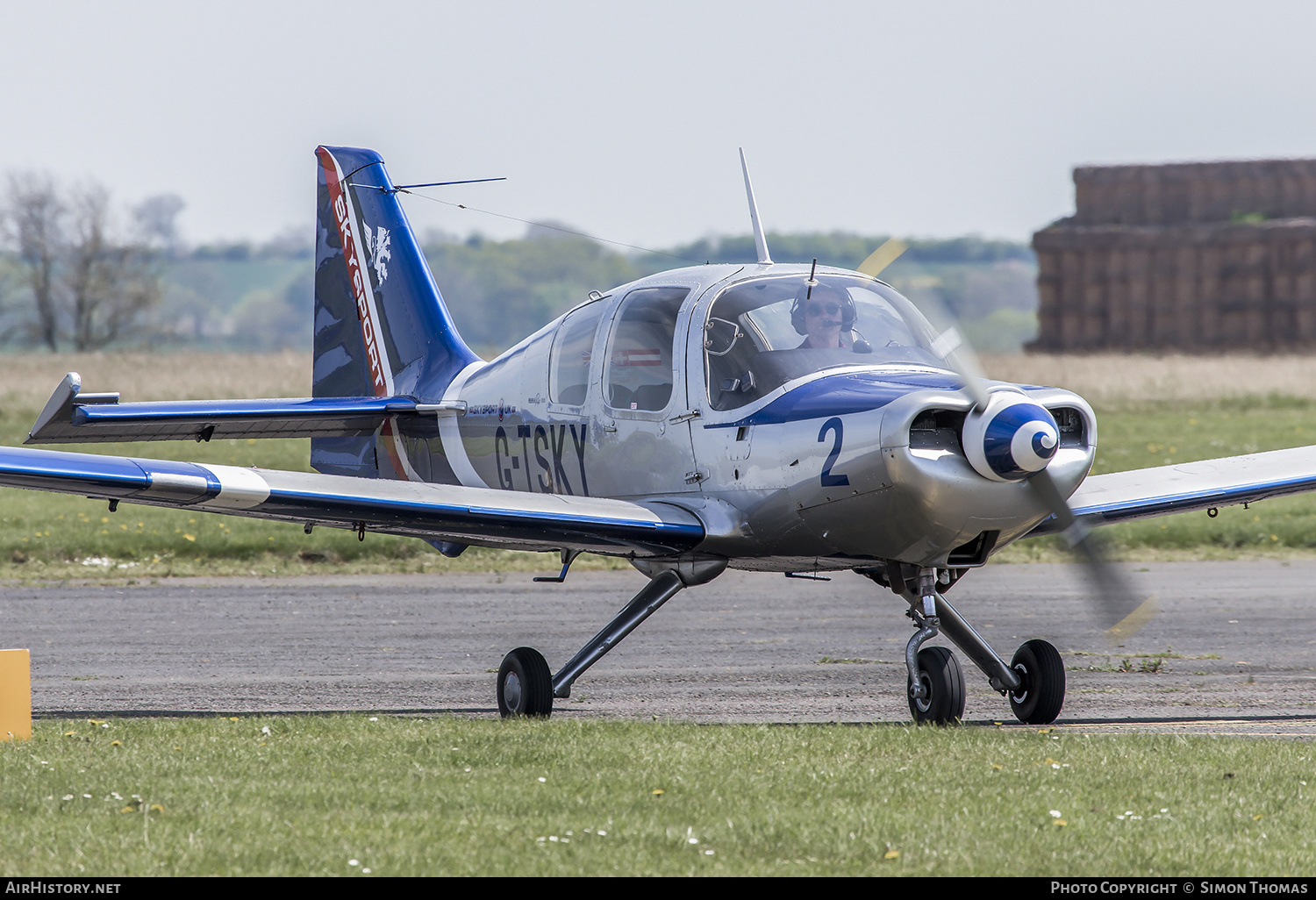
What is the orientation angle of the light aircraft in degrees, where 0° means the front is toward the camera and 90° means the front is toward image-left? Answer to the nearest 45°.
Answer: approximately 315°

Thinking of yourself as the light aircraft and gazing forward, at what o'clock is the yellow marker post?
The yellow marker post is roughly at 4 o'clock from the light aircraft.
